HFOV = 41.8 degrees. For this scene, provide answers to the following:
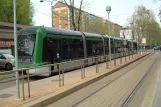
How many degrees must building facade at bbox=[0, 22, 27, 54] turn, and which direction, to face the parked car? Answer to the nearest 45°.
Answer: approximately 45° to its right

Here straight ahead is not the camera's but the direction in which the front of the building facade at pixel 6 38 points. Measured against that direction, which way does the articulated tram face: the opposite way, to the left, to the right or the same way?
to the right

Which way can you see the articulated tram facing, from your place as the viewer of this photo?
facing the viewer and to the left of the viewer

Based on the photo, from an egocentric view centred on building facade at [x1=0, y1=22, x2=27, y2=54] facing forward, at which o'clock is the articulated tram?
The articulated tram is roughly at 11 o'clock from the building facade.

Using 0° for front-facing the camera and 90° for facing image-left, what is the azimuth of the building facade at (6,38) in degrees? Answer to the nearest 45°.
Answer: approximately 315°

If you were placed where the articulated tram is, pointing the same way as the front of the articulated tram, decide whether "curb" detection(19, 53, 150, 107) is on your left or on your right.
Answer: on your left

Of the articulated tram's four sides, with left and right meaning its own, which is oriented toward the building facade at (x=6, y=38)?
right
